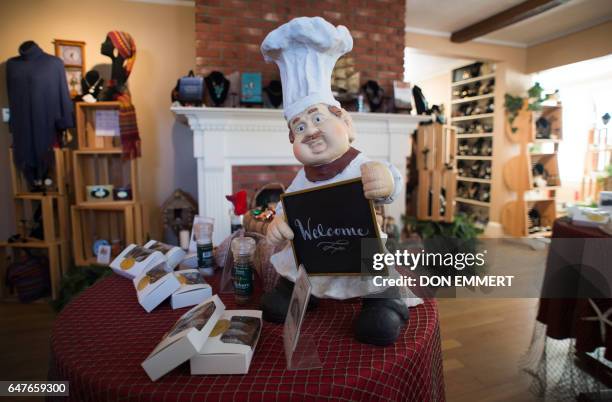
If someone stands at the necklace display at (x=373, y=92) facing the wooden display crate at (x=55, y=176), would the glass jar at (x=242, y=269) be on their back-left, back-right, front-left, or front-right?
front-left

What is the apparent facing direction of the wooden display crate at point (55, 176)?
toward the camera

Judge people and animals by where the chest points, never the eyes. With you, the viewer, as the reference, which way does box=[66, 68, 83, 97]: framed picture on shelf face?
facing the viewer and to the right of the viewer

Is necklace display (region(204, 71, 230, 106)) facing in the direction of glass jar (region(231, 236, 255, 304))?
yes

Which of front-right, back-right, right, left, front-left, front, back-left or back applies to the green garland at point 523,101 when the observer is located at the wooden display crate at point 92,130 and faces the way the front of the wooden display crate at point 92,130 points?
left

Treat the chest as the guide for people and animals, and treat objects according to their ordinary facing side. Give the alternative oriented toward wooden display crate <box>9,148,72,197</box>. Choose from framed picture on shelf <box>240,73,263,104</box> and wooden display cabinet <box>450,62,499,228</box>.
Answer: wooden display cabinet <box>450,62,499,228</box>

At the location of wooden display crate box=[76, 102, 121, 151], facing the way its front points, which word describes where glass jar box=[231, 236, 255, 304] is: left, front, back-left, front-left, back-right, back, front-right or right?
front

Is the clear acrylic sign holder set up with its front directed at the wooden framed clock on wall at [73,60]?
no

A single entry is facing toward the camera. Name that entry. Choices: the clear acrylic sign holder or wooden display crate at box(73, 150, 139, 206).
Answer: the wooden display crate

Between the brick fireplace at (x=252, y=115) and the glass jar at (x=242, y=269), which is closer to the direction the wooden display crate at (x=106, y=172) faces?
the glass jar

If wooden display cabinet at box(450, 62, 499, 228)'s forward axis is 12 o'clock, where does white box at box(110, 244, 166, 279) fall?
The white box is roughly at 11 o'clock from the wooden display cabinet.

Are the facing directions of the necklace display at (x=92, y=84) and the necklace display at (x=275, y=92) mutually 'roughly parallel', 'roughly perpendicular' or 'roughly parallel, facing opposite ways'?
roughly parallel

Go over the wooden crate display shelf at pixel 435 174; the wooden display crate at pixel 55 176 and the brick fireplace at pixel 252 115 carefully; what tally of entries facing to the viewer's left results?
0

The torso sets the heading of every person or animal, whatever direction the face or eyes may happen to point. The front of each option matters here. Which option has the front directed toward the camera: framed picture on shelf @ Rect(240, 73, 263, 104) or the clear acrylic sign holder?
the framed picture on shelf
